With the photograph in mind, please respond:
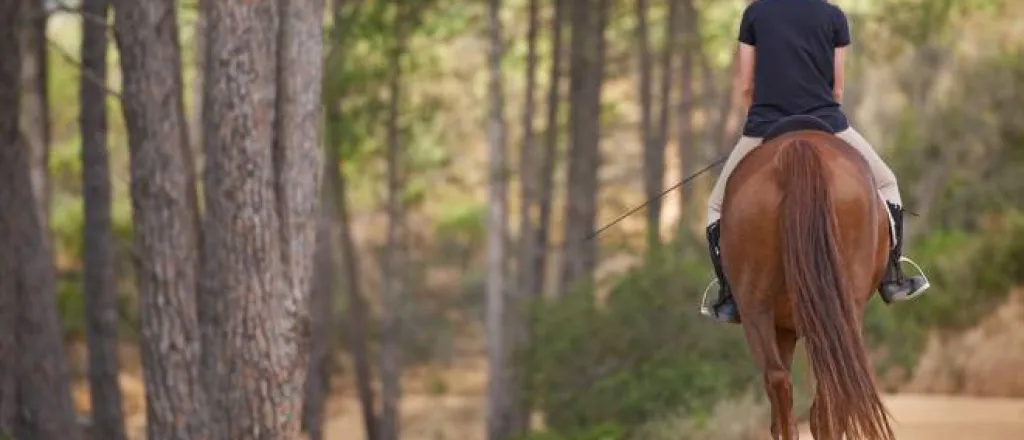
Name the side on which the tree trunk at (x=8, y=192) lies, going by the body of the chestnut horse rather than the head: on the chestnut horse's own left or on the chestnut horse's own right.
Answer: on the chestnut horse's own left

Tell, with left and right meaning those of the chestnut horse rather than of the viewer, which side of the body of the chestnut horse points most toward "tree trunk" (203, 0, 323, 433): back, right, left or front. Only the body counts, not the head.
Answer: left

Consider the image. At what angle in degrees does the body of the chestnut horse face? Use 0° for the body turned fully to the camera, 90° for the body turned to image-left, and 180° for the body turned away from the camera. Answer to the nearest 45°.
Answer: approximately 180°

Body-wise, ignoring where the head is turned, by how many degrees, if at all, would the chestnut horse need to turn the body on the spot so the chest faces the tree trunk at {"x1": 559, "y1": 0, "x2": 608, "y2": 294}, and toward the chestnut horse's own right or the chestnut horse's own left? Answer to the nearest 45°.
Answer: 0° — it already faces it

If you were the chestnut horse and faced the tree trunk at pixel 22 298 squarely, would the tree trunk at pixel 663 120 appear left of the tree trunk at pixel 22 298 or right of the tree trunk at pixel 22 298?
right

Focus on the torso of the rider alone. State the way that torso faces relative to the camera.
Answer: away from the camera

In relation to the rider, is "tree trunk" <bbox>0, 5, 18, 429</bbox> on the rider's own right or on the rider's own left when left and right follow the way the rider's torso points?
on the rider's own left

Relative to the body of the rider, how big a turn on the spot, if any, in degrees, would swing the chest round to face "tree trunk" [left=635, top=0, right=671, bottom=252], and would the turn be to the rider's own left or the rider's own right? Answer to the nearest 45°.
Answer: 0° — they already face it
